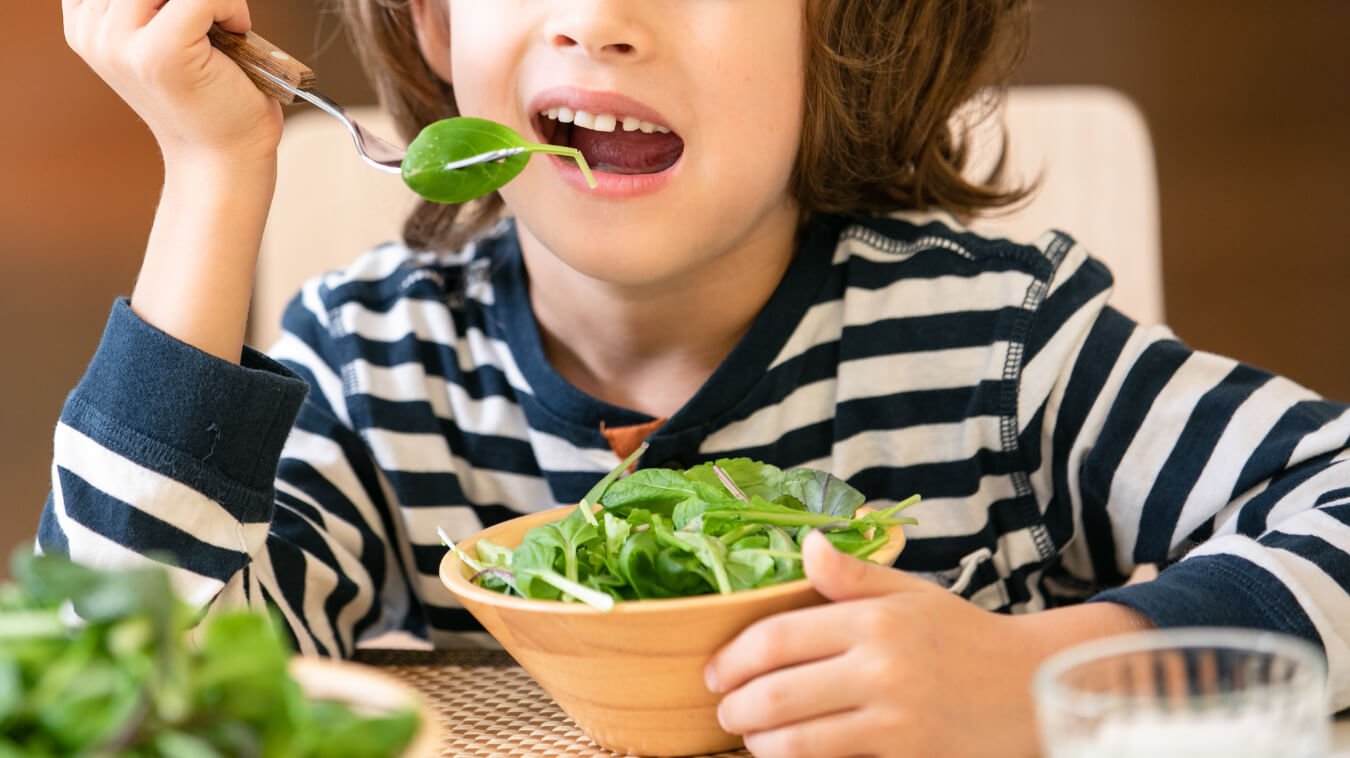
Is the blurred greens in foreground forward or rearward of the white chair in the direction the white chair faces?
forward

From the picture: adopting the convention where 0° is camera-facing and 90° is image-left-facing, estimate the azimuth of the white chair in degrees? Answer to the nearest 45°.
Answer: approximately 0°

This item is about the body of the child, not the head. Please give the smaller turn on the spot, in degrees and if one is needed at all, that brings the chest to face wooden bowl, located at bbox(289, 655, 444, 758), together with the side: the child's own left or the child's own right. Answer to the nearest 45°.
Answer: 0° — they already face it

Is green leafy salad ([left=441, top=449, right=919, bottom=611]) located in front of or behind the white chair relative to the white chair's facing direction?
in front

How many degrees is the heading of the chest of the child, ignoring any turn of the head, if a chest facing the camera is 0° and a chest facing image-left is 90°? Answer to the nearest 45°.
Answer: approximately 0°

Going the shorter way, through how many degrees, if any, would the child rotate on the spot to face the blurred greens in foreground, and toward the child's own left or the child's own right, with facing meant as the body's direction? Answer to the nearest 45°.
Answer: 0° — they already face it
